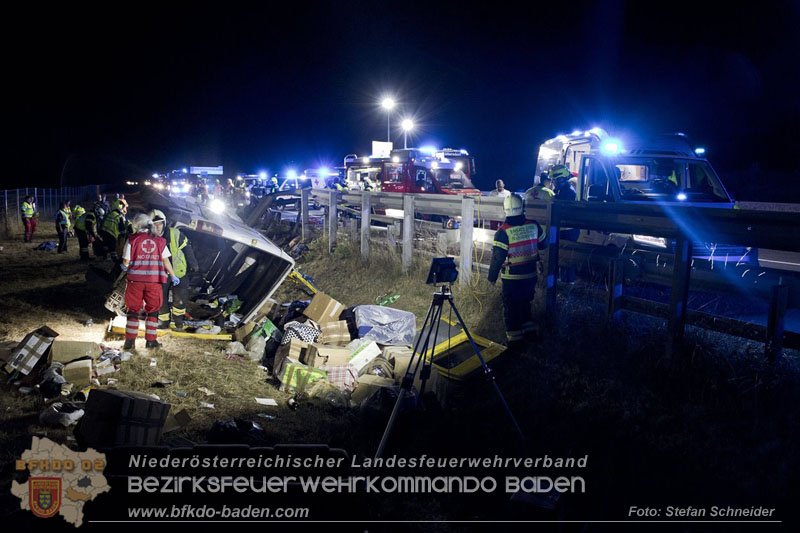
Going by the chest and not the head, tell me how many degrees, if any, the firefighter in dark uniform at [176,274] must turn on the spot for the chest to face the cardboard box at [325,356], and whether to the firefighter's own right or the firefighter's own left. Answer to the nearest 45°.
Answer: approximately 90° to the firefighter's own left

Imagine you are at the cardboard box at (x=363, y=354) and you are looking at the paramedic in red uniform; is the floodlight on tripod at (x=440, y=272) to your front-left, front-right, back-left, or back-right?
back-left

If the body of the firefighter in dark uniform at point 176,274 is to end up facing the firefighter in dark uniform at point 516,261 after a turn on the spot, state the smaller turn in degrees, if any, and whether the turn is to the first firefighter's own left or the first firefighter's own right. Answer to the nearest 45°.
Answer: approximately 90° to the first firefighter's own left

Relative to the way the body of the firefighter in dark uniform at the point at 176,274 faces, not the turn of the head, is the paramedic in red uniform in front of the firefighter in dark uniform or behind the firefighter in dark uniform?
in front

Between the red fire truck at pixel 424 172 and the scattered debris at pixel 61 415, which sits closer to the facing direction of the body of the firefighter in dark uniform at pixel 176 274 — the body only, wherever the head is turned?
the scattered debris

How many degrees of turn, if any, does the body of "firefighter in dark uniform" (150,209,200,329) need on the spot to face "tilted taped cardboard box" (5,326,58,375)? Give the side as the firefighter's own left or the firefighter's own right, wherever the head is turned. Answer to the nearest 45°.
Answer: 0° — they already face it

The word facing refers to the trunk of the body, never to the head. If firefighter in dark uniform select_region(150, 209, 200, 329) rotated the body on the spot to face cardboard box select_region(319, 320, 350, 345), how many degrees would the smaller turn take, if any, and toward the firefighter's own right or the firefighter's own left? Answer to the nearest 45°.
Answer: approximately 90° to the firefighter's own left

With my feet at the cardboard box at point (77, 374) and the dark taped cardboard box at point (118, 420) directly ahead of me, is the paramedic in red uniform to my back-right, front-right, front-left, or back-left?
back-left

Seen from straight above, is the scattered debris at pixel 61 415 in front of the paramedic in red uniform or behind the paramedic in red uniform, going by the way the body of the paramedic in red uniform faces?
behind

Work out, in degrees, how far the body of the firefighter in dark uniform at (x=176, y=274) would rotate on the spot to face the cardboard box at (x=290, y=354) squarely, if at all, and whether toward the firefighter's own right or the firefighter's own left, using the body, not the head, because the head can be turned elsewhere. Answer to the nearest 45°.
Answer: approximately 90° to the firefighter's own left

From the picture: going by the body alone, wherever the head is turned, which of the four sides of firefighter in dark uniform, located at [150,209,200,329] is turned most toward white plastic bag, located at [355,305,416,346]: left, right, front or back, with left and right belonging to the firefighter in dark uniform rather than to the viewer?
left

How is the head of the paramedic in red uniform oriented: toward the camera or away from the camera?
away from the camera

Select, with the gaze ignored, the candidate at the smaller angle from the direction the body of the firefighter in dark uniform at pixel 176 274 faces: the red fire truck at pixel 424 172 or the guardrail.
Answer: the guardrail

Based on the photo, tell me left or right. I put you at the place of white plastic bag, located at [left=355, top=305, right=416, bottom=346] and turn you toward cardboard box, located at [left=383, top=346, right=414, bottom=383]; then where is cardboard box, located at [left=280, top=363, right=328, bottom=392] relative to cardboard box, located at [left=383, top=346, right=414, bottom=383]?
right

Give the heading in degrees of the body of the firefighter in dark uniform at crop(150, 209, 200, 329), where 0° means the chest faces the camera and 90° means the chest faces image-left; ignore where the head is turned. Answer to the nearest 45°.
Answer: approximately 45°
